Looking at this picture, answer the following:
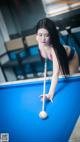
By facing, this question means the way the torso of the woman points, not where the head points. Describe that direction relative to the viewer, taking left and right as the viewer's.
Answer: facing the viewer and to the left of the viewer

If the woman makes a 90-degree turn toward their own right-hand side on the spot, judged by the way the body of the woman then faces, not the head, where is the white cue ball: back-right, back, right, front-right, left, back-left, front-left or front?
back-left

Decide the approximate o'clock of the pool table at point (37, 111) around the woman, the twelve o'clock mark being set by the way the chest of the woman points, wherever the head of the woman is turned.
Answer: The pool table is roughly at 11 o'clock from the woman.
